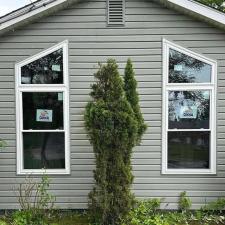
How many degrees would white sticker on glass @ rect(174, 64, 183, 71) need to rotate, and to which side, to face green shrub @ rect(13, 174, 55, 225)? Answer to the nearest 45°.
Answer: approximately 90° to its right

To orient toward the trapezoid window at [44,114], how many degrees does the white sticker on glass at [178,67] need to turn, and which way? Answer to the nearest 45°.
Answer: approximately 90° to its right

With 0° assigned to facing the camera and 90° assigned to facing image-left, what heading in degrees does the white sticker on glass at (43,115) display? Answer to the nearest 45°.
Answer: approximately 0°

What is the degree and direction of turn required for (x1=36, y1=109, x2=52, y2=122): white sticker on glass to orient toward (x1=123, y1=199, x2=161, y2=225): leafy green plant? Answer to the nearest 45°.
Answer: approximately 90° to its left

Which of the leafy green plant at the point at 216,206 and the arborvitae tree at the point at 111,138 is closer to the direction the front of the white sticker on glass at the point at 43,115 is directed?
the arborvitae tree

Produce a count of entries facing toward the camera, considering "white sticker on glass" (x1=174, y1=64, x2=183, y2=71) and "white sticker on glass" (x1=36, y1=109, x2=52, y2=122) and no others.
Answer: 2

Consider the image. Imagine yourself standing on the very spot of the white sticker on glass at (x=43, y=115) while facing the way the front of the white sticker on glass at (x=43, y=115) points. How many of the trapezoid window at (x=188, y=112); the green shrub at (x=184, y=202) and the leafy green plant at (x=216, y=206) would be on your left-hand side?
3
